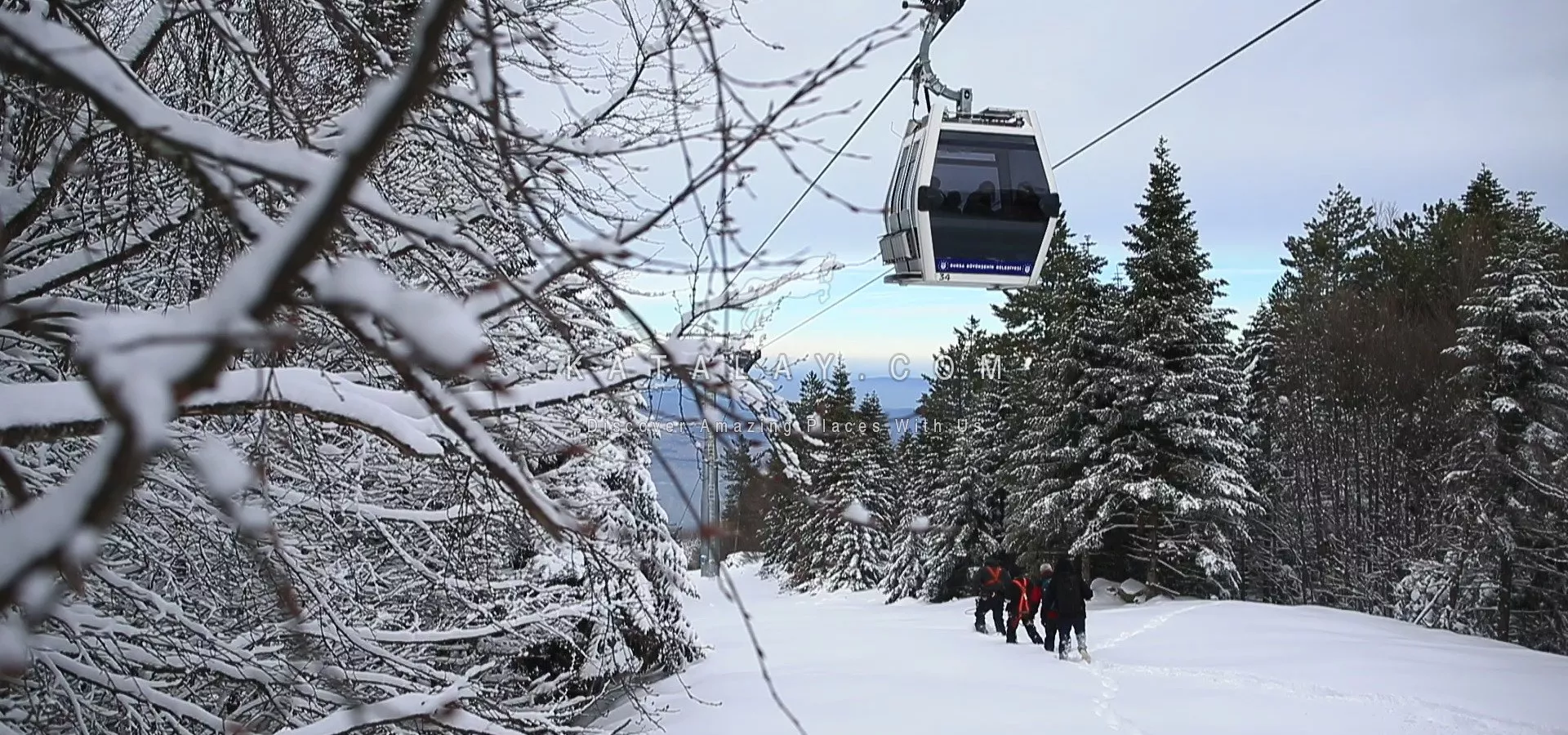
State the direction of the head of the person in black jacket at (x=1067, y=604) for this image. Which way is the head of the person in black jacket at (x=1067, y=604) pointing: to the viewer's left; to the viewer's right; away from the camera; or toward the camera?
away from the camera

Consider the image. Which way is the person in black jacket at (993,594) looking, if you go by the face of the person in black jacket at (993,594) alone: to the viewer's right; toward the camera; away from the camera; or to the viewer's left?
away from the camera

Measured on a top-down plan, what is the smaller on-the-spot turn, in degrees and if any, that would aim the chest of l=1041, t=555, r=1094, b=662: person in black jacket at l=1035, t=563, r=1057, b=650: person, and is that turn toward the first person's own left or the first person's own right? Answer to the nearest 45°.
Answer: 0° — they already face them

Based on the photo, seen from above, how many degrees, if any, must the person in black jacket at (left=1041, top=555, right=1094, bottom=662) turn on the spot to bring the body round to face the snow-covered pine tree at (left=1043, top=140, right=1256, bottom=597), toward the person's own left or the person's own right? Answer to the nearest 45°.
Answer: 0° — they already face it

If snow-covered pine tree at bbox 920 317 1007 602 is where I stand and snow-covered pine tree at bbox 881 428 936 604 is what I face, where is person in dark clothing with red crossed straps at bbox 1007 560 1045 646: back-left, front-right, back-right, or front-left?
back-left

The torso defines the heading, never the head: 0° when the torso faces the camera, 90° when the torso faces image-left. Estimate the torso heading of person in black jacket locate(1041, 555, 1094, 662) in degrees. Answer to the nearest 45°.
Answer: approximately 180°

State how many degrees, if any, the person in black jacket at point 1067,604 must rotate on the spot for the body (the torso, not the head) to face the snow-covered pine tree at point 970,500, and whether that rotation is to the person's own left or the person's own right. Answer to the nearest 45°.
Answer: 0° — they already face it

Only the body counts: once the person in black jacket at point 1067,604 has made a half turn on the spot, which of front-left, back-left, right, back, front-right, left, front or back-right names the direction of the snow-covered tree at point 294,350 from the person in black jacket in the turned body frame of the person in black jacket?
front

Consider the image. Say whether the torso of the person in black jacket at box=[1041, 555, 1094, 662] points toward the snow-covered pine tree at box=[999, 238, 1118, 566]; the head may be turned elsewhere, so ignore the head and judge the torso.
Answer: yes
